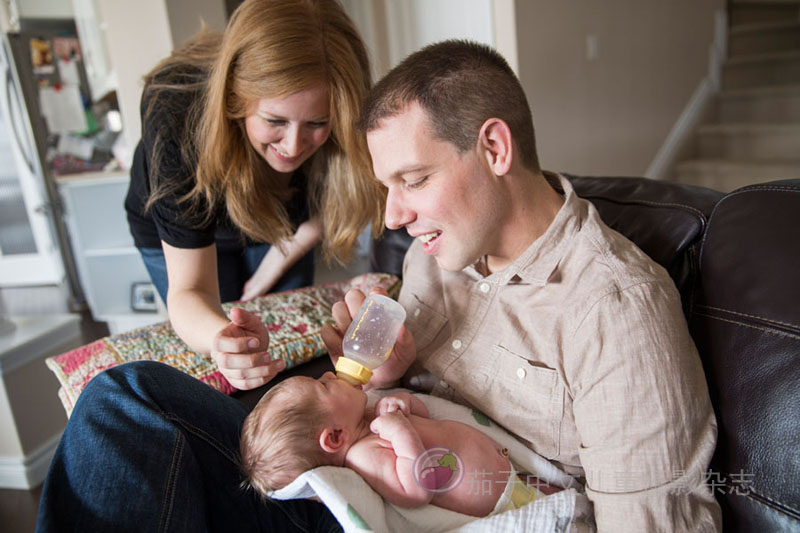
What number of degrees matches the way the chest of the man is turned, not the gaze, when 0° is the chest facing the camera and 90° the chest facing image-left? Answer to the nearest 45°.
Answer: approximately 45°

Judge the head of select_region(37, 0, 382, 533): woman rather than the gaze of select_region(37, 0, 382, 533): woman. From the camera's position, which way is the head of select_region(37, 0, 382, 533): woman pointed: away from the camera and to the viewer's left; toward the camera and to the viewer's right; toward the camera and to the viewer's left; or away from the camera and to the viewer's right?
toward the camera and to the viewer's right

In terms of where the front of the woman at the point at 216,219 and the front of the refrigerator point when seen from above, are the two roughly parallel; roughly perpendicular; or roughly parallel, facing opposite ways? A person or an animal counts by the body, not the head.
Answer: roughly perpendicular
